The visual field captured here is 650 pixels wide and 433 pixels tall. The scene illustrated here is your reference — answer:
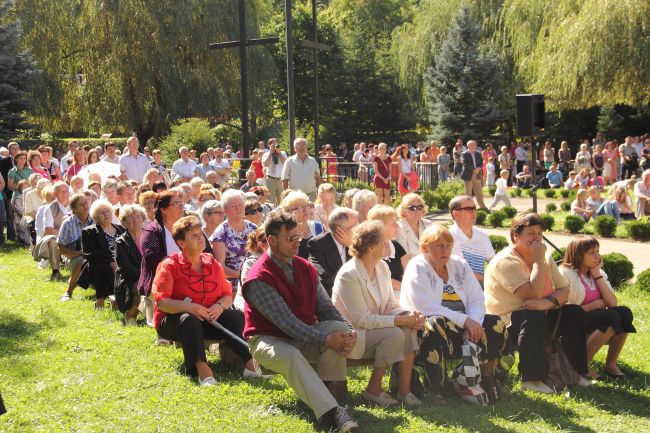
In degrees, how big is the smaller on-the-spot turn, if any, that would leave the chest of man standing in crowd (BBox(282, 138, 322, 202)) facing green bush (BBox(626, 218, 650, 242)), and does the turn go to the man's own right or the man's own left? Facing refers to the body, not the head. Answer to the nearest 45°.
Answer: approximately 90° to the man's own left

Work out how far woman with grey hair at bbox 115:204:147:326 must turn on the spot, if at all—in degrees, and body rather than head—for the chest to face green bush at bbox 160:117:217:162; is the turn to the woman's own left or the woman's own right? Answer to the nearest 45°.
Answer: approximately 135° to the woman's own left

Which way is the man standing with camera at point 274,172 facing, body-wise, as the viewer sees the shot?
toward the camera

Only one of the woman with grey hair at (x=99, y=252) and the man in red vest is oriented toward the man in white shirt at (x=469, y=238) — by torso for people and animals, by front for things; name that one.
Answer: the woman with grey hair

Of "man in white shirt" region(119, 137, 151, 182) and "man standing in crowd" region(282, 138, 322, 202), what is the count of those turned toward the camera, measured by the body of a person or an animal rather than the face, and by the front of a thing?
2

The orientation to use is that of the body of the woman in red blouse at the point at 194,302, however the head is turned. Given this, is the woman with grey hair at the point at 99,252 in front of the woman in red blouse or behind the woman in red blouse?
behind

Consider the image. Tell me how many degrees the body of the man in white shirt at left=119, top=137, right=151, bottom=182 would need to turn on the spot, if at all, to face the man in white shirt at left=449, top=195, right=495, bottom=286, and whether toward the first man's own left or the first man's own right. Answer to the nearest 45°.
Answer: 0° — they already face them

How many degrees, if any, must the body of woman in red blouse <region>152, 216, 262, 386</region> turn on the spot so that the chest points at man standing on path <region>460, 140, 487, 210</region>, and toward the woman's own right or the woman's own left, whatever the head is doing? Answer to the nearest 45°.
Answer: approximately 90° to the woman's own left

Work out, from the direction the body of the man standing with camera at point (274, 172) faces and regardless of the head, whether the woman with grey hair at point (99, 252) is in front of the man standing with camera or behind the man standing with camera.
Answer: in front

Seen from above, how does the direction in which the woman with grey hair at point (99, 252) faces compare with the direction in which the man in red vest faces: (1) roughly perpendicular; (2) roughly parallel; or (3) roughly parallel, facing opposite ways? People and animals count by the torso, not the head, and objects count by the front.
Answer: roughly parallel

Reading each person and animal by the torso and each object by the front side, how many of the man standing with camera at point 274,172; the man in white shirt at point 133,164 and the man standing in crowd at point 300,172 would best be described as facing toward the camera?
3

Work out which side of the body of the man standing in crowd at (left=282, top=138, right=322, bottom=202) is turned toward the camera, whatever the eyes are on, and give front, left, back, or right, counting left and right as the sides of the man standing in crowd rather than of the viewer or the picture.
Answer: front

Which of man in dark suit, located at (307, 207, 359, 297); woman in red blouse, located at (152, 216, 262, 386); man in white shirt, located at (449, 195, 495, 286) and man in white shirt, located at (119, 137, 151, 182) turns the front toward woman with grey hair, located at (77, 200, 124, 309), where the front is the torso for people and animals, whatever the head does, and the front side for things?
man in white shirt, located at (119, 137, 151, 182)

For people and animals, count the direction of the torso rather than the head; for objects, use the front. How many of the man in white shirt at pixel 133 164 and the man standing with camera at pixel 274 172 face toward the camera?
2
